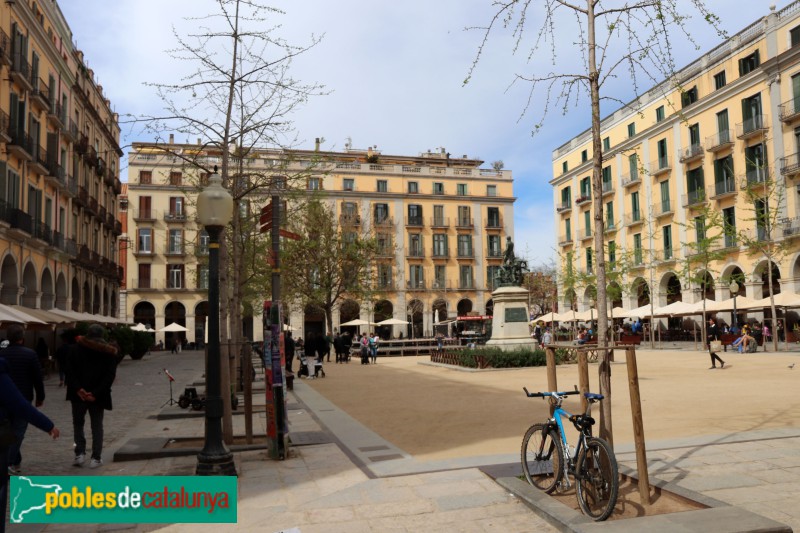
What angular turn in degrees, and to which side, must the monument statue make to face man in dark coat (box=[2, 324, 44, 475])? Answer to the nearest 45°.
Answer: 0° — it already faces them

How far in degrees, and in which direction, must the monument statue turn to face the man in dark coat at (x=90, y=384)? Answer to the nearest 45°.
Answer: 0° — it already faces them

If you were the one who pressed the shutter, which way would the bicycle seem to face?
facing away from the viewer and to the left of the viewer

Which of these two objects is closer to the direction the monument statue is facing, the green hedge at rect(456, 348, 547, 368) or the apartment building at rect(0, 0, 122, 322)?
the green hedge

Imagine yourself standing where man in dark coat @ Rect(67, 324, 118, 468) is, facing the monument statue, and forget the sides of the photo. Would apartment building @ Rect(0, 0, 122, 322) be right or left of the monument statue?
left

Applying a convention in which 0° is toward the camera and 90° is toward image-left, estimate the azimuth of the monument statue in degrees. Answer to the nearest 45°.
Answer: approximately 0°

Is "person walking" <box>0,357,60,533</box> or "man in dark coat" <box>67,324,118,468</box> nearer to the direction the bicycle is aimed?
the man in dark coat
